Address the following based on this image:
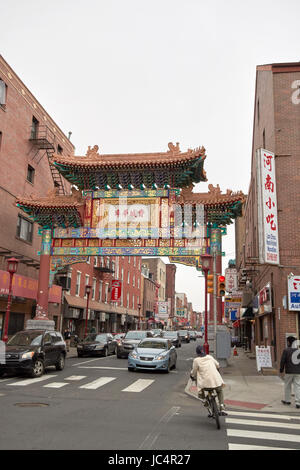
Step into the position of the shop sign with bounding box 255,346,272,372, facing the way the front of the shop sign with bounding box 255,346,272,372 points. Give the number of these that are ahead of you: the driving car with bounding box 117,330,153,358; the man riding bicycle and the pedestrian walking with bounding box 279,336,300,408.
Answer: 2

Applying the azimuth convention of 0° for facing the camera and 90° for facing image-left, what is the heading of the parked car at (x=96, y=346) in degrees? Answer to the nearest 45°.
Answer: approximately 45°

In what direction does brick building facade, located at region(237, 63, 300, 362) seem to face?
to the viewer's left

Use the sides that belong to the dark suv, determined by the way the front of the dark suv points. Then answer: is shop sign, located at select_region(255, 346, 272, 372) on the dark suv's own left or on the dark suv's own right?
on the dark suv's own left

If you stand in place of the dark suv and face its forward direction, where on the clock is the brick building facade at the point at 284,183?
The brick building facade is roughly at 8 o'clock from the dark suv.

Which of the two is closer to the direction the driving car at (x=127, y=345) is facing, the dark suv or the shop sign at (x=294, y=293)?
the dark suv

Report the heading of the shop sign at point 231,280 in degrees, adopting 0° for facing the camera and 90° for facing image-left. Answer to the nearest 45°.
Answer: approximately 0°
